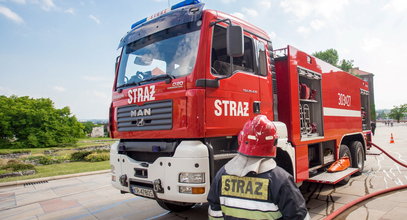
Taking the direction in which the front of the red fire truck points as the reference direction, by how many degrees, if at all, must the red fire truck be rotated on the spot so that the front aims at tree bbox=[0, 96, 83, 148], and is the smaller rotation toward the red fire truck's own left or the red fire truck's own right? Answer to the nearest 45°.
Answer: approximately 90° to the red fire truck's own right

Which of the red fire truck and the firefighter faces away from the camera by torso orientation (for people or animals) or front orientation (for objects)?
the firefighter

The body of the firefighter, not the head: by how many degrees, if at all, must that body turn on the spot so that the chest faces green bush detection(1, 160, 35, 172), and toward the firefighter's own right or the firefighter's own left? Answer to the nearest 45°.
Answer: approximately 45° to the firefighter's own left

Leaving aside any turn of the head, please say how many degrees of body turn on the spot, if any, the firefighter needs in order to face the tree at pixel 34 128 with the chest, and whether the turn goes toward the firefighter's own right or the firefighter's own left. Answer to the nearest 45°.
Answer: approximately 45° to the firefighter's own left

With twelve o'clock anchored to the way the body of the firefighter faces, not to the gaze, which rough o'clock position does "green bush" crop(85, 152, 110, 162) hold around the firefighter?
The green bush is roughly at 11 o'clock from the firefighter.

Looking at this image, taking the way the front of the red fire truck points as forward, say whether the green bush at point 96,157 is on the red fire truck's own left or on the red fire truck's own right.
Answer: on the red fire truck's own right

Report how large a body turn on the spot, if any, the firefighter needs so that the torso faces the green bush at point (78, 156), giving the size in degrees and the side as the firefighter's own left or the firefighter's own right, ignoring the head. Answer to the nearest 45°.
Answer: approximately 45° to the firefighter's own left

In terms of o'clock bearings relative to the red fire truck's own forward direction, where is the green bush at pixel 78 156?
The green bush is roughly at 3 o'clock from the red fire truck.

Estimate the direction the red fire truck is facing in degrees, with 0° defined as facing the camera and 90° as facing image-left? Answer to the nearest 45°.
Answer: approximately 45°

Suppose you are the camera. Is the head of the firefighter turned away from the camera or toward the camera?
away from the camera

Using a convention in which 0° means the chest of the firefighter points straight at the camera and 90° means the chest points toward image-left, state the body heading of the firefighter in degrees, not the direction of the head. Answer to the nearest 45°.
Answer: approximately 180°

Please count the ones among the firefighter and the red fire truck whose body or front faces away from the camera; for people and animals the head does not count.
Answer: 1
